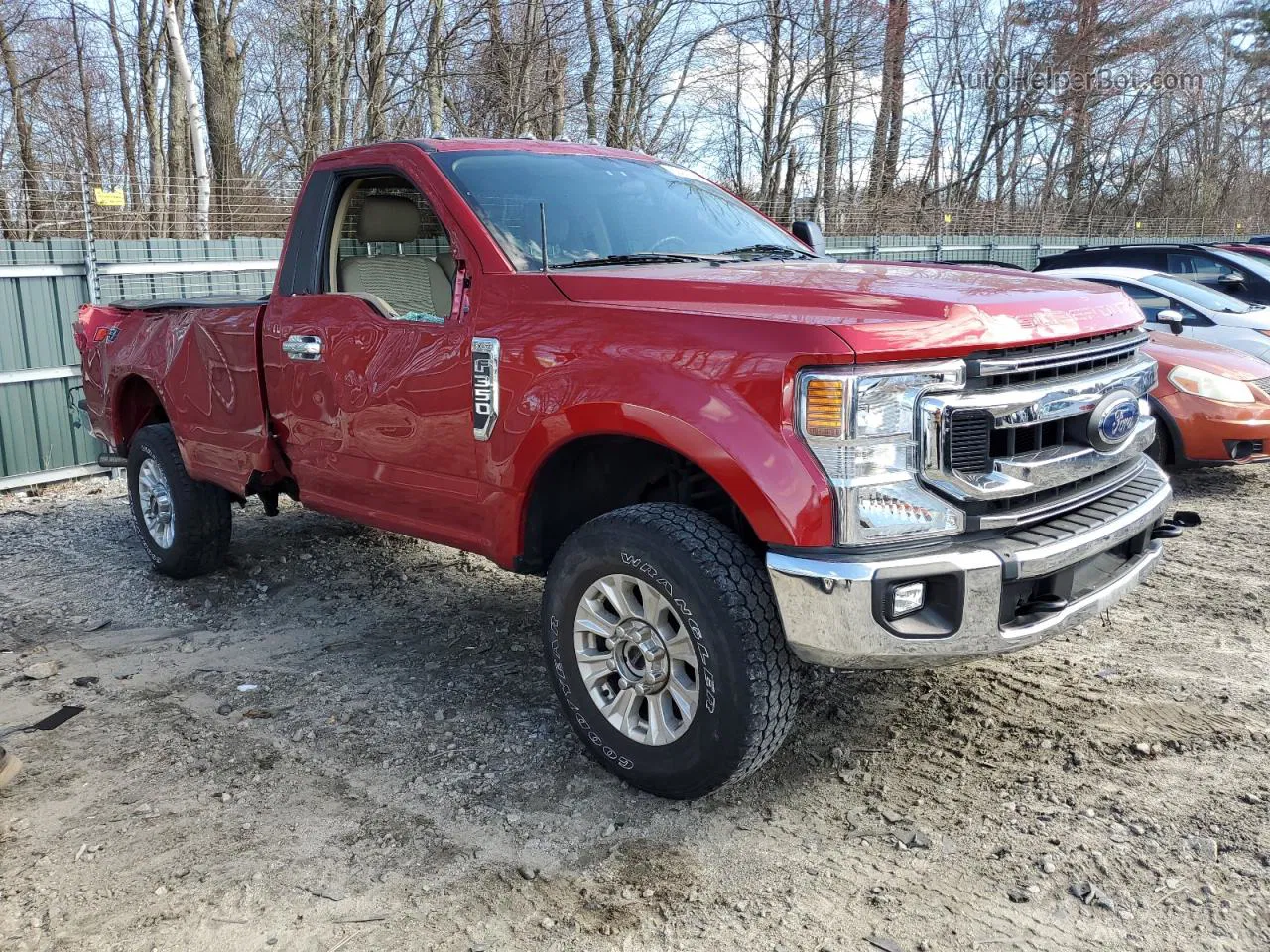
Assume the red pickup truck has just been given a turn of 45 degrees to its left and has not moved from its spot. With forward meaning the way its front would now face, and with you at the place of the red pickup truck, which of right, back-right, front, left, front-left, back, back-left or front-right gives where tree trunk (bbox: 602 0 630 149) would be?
left

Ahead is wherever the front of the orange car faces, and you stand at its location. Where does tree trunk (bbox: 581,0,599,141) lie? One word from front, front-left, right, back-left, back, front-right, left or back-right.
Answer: back

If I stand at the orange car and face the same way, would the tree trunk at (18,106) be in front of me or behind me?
behind

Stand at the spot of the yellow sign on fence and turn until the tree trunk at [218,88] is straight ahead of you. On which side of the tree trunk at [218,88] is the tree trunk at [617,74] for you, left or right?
right

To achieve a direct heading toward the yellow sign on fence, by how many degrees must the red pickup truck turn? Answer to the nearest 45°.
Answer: approximately 180°

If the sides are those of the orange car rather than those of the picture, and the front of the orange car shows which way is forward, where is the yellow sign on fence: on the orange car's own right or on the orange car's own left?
on the orange car's own right

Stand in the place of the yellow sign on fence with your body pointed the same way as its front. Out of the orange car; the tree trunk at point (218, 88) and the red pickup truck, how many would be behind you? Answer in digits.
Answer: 1

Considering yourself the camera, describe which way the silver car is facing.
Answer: facing the viewer and to the right of the viewer

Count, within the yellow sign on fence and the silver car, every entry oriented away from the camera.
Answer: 0

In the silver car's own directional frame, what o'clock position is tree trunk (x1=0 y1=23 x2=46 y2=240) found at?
The tree trunk is roughly at 5 o'clock from the silver car.

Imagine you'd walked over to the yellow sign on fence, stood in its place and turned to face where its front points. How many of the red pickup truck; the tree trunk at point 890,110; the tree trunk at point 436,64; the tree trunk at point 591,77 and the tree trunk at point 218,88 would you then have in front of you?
1

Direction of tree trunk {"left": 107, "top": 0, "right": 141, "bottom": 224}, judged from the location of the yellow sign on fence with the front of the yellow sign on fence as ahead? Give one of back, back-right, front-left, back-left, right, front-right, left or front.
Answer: back

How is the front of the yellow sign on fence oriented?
toward the camera

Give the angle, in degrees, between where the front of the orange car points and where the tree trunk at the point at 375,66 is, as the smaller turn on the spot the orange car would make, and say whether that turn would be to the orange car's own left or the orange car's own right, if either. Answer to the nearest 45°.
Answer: approximately 180°

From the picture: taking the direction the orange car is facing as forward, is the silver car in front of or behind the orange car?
behind

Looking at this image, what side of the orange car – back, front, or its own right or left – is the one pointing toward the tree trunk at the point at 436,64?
back

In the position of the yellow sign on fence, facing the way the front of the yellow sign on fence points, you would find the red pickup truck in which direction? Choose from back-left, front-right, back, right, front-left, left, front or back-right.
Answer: front
